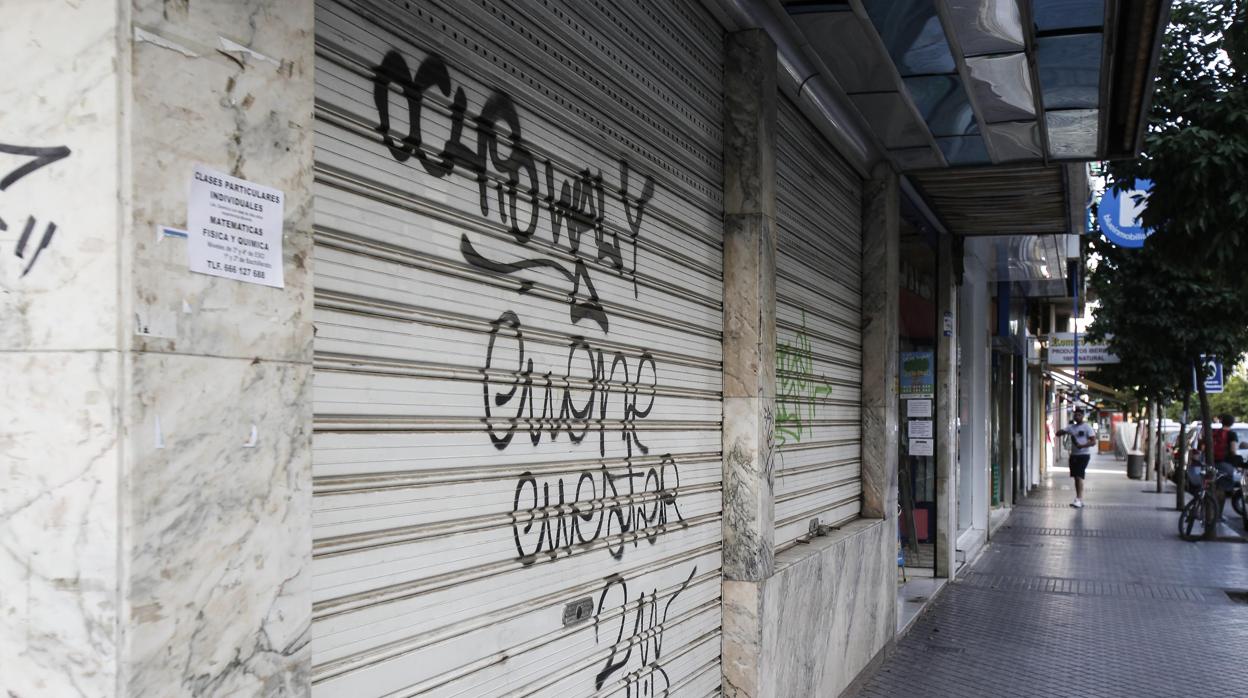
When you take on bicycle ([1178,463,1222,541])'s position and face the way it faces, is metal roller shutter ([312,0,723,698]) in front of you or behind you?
in front

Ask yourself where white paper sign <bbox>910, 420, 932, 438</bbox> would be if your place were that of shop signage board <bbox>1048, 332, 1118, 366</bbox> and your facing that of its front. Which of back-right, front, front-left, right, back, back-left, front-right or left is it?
front

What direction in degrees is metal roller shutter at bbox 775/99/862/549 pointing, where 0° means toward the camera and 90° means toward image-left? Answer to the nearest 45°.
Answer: approximately 315°

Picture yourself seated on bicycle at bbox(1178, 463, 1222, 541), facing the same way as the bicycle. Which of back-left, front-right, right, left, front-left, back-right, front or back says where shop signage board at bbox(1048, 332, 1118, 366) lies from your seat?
back-right

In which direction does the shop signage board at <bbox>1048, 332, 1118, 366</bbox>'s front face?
toward the camera

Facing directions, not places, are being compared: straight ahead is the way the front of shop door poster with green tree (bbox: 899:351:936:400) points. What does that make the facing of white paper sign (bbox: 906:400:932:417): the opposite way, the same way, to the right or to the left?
the same way

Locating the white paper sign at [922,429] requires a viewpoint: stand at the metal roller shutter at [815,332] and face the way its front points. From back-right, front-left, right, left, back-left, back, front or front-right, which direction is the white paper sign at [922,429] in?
back-left
